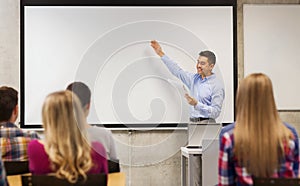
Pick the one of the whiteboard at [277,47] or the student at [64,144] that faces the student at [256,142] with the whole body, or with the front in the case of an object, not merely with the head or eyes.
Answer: the whiteboard

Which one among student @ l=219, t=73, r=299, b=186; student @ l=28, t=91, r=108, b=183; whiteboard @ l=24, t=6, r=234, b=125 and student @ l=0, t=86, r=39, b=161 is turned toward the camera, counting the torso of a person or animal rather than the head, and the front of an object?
the whiteboard

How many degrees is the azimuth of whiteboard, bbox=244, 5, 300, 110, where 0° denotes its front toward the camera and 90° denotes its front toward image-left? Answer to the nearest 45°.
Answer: approximately 0°

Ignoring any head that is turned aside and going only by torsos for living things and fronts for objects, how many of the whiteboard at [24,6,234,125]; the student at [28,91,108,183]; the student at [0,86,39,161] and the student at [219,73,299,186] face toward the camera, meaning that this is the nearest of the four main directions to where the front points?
1

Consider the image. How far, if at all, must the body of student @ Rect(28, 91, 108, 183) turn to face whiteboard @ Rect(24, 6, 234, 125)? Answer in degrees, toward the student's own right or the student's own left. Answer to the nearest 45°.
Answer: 0° — they already face it

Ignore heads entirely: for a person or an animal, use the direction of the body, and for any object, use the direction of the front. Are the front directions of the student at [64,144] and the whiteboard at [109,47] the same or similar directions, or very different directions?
very different directions

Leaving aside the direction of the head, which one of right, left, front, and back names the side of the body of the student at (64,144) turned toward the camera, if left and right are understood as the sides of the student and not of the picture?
back

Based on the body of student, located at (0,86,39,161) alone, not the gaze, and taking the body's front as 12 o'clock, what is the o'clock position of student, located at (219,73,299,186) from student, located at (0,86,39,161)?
student, located at (219,73,299,186) is roughly at 3 o'clock from student, located at (0,86,39,161).

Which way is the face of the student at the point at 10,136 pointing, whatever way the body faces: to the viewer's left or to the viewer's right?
to the viewer's right

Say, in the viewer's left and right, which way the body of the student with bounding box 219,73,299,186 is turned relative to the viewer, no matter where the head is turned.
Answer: facing away from the viewer

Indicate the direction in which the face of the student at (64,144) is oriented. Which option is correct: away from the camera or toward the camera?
away from the camera

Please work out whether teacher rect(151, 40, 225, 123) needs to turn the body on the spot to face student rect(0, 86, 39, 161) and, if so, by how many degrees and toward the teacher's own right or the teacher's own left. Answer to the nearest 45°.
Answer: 0° — they already face them

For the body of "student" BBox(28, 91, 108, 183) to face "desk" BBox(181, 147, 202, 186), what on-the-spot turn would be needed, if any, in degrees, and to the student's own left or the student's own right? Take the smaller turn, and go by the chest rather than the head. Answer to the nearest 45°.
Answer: approximately 45° to the student's own right

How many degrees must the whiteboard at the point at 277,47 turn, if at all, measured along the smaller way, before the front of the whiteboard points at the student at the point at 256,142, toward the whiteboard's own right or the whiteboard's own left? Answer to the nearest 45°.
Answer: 0° — it already faces them

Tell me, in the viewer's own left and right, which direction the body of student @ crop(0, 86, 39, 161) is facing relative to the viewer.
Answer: facing away from the viewer and to the right of the viewer
